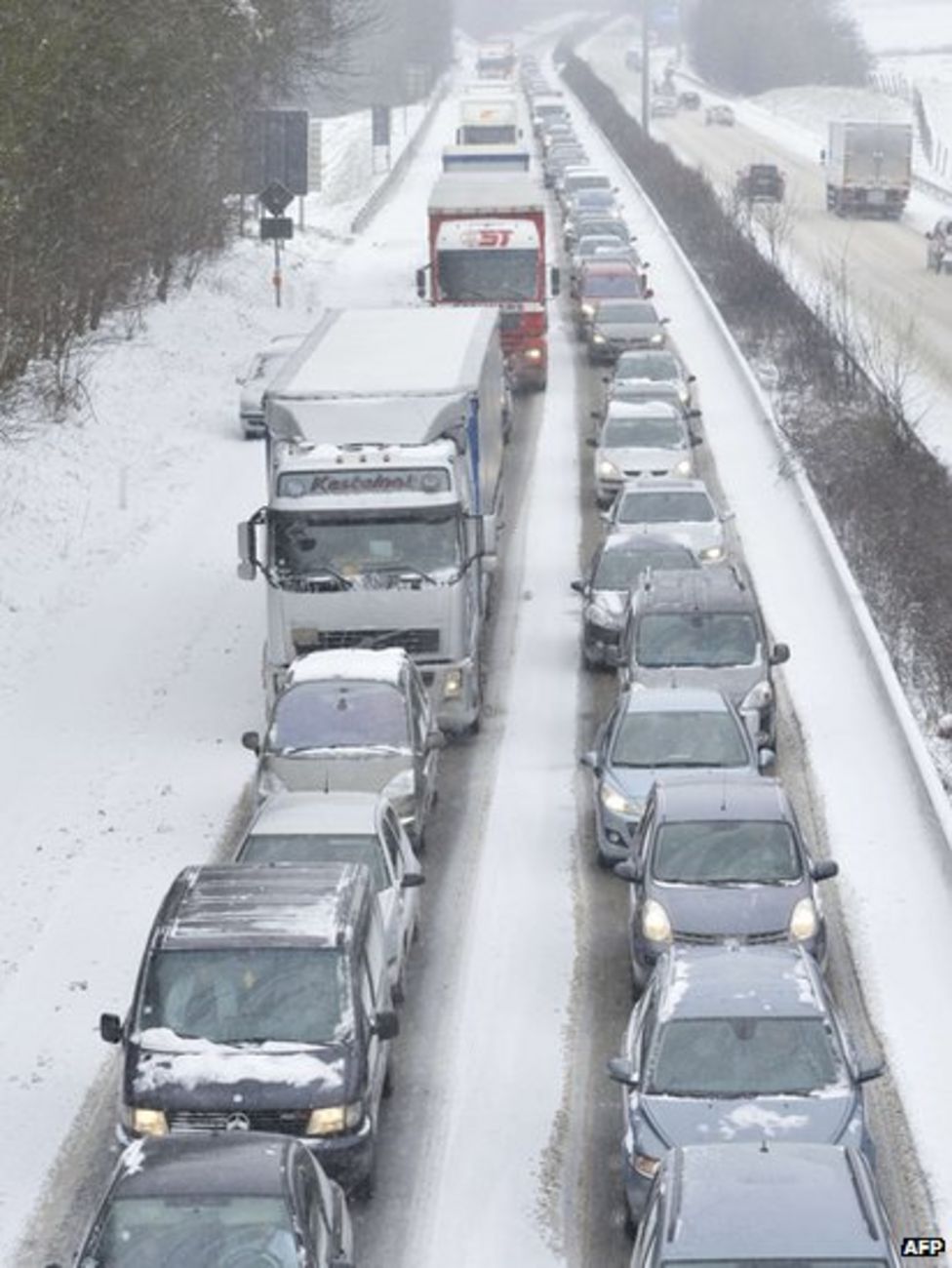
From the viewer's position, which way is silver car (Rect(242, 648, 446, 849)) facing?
facing the viewer

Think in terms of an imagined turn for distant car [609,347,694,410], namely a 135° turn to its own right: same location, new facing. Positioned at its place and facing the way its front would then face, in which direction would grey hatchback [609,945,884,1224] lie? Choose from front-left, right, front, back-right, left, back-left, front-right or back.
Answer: back-left

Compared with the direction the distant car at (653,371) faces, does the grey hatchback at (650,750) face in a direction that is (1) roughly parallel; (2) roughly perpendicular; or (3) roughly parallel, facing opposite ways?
roughly parallel

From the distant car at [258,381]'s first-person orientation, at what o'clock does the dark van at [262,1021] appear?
The dark van is roughly at 12 o'clock from the distant car.

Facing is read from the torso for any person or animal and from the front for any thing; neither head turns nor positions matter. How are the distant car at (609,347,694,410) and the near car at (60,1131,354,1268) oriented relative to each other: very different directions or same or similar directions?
same or similar directions

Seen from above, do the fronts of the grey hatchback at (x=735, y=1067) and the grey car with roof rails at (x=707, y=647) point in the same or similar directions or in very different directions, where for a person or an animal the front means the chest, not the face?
same or similar directions

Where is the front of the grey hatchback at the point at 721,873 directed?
toward the camera

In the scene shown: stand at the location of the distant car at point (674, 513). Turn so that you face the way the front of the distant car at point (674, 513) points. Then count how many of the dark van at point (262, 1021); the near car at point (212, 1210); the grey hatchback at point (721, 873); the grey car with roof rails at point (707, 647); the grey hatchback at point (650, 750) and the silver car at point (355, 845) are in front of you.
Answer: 6

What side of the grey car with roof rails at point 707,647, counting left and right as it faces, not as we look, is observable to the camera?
front

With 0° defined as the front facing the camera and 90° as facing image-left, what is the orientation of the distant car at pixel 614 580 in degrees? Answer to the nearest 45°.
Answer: approximately 0°

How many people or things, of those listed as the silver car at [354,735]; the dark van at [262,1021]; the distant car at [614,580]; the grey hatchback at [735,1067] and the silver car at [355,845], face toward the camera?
5

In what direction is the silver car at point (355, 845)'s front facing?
toward the camera

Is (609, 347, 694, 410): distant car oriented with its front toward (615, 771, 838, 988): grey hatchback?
yes

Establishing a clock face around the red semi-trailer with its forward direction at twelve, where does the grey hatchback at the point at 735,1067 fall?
The grey hatchback is roughly at 12 o'clock from the red semi-trailer.

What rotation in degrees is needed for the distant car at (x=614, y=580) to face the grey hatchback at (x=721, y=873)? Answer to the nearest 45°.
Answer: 0° — it already faces it

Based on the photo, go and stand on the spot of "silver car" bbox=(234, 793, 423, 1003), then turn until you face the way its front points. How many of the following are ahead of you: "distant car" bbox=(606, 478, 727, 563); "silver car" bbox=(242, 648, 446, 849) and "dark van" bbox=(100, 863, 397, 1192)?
1

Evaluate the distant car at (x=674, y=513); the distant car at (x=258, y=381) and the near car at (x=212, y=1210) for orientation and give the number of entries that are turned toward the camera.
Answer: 3

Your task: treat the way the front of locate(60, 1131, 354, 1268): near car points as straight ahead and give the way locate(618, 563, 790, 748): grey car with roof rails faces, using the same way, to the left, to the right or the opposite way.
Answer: the same way

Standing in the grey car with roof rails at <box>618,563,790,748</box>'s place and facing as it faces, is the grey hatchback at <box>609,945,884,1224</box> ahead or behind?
ahead

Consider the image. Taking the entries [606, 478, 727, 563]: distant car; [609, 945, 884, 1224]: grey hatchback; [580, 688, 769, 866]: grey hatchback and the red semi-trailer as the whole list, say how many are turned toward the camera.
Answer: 4

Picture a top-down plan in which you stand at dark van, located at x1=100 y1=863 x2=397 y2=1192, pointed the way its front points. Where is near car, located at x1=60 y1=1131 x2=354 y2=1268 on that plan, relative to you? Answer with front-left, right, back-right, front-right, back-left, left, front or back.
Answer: front

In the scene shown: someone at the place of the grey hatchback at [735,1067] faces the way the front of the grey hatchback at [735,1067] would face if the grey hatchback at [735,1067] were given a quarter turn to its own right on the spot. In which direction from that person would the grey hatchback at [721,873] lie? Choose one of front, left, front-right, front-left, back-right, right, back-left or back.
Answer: right

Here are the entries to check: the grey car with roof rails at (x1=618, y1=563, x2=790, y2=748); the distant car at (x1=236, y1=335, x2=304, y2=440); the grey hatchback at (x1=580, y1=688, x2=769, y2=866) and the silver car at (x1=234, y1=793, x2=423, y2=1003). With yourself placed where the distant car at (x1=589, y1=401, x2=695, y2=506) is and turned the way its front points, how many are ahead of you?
3

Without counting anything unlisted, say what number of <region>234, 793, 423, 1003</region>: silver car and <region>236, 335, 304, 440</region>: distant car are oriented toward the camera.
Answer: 2
